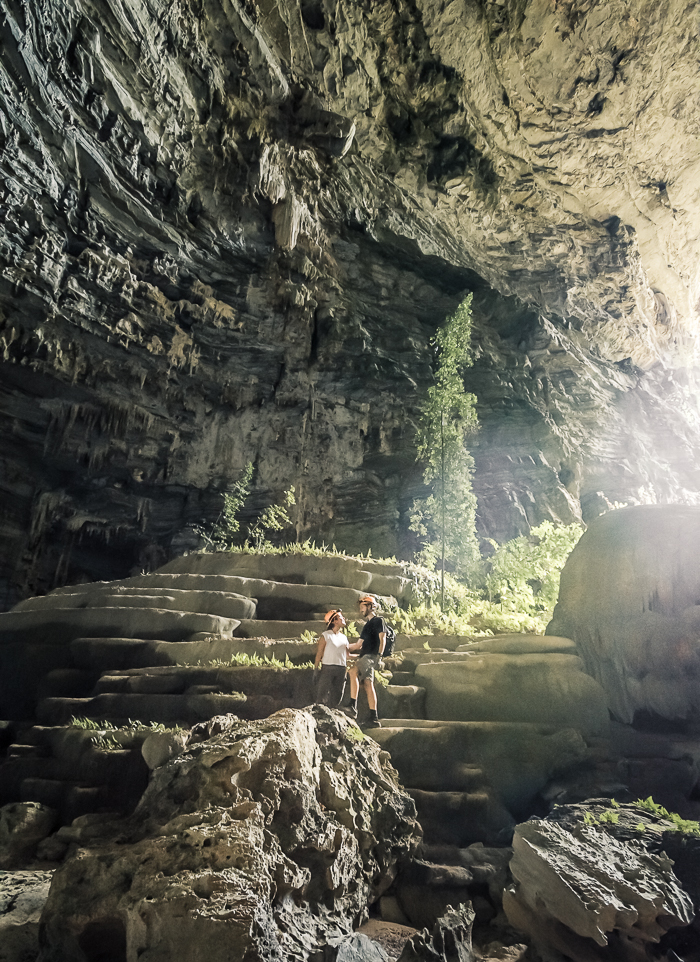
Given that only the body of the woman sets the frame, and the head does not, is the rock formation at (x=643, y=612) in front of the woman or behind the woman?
in front

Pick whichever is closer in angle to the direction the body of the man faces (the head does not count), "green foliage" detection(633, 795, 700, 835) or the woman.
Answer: the woman

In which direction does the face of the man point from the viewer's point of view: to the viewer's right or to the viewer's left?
to the viewer's left

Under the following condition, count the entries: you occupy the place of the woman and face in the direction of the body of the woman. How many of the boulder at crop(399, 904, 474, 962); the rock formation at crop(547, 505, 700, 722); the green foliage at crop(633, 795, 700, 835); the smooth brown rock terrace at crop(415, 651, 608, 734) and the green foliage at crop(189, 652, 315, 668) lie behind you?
1

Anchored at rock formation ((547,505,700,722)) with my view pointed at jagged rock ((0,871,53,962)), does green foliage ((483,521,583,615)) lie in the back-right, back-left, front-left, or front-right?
back-right

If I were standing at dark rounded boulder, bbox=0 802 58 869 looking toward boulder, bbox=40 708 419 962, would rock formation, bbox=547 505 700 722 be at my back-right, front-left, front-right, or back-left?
front-left

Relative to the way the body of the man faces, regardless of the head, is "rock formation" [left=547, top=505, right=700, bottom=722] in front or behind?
behind

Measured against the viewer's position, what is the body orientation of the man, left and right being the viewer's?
facing the viewer and to the left of the viewer

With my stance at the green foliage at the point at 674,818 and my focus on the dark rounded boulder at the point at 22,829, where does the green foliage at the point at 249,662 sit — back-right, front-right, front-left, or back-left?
front-right

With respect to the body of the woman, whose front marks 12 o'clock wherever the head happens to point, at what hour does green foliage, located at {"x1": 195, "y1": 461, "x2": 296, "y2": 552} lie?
The green foliage is roughly at 7 o'clock from the woman.

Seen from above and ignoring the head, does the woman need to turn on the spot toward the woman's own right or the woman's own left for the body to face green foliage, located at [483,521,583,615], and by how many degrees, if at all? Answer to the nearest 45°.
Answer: approximately 90° to the woman's own left

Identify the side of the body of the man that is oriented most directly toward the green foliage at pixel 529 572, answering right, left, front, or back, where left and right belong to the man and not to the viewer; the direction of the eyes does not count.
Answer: back

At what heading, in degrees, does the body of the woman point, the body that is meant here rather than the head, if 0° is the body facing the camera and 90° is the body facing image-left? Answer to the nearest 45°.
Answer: approximately 315°

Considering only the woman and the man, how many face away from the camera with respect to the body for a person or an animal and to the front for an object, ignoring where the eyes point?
0

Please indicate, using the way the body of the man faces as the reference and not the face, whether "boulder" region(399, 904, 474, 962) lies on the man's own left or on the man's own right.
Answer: on the man's own left
